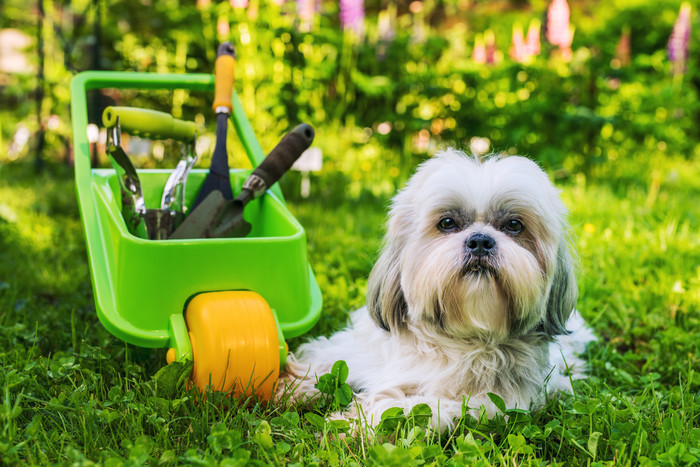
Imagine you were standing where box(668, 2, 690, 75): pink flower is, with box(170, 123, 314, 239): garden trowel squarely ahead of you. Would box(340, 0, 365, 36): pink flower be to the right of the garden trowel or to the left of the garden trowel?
right

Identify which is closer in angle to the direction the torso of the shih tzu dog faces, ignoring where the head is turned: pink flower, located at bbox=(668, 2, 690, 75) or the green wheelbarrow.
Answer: the green wheelbarrow

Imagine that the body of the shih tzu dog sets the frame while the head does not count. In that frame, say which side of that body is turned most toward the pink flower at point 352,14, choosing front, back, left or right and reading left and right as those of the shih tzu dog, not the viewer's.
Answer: back

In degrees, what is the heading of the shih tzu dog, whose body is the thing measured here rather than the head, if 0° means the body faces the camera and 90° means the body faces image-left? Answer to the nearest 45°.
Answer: approximately 0°

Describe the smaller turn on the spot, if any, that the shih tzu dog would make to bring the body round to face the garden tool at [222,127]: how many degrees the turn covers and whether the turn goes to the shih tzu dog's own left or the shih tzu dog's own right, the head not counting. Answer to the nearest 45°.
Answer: approximately 135° to the shih tzu dog's own right

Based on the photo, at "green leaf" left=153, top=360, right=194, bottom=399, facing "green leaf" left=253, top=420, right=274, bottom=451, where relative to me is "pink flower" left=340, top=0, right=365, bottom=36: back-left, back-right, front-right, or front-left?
back-left

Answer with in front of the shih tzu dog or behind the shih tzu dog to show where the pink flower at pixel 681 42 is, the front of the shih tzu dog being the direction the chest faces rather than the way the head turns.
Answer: behind

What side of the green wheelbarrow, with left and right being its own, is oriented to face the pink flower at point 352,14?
back

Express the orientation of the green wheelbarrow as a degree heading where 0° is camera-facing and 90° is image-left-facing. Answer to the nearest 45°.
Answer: approximately 0°

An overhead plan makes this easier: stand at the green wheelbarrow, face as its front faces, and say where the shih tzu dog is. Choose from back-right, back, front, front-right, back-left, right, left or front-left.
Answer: left

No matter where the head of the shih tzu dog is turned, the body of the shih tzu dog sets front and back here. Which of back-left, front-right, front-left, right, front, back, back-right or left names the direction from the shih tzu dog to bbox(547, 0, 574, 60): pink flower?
back
